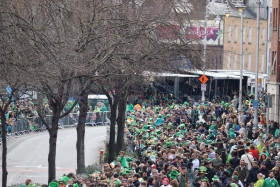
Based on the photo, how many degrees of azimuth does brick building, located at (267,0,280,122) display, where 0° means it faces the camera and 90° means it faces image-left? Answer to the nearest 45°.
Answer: approximately 45°

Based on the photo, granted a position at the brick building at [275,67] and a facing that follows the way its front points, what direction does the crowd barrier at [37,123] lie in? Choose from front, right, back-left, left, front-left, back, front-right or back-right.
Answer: front-right
